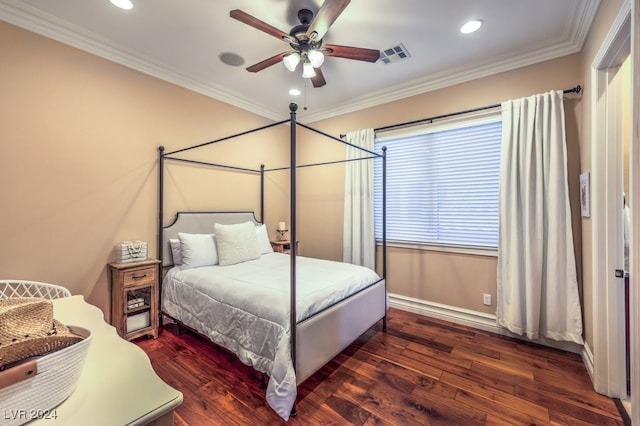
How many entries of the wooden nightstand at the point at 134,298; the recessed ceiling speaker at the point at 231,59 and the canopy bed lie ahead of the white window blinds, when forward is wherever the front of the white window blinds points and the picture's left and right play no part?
3

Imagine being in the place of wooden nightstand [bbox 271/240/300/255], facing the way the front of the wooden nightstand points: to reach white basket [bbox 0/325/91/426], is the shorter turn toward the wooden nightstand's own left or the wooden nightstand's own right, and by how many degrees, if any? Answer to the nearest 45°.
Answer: approximately 45° to the wooden nightstand's own right

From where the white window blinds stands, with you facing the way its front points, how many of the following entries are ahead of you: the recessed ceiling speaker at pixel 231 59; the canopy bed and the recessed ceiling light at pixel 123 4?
3

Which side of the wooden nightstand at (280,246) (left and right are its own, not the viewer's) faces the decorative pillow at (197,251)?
right
